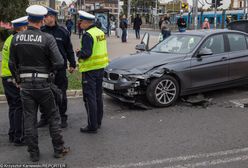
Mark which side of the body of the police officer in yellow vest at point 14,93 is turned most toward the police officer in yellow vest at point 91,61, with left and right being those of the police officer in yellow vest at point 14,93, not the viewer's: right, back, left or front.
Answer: front

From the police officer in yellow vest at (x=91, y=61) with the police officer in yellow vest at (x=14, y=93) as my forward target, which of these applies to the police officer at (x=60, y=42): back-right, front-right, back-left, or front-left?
front-right

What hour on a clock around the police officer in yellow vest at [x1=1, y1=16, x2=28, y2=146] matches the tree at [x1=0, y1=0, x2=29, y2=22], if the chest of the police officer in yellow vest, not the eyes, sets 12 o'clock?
The tree is roughly at 9 o'clock from the police officer in yellow vest.

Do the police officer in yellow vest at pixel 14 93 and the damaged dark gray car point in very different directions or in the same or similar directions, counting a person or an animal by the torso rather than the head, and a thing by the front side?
very different directions

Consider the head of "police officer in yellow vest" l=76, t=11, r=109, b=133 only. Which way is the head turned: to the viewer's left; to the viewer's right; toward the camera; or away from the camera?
to the viewer's left

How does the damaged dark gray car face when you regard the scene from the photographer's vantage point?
facing the viewer and to the left of the viewer

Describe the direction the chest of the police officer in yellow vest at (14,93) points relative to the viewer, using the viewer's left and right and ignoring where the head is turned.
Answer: facing to the right of the viewer

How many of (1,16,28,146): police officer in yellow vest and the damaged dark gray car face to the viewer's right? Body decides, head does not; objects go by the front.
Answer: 1
